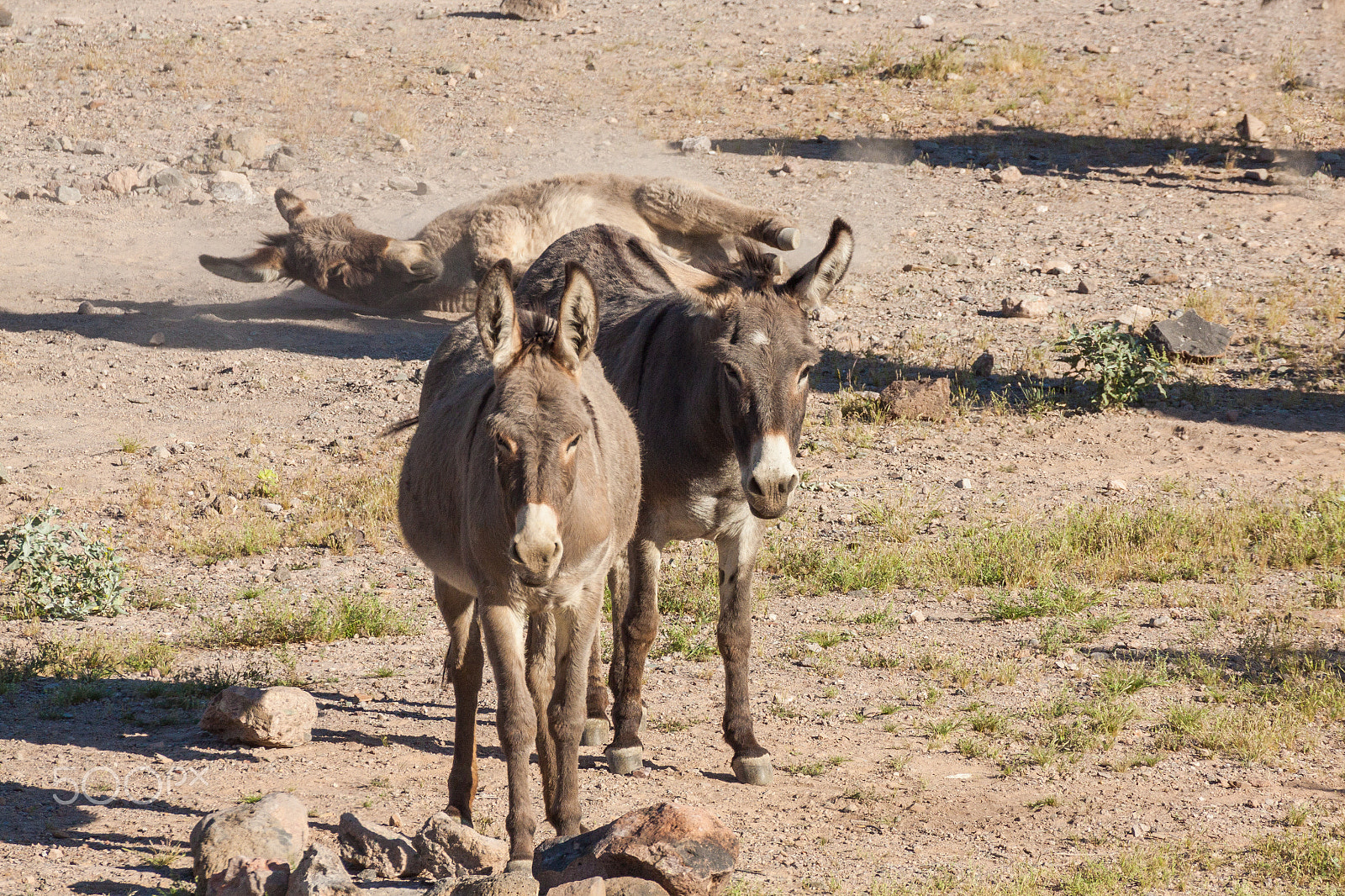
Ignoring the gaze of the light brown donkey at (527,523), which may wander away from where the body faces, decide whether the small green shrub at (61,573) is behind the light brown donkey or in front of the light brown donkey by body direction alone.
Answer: behind

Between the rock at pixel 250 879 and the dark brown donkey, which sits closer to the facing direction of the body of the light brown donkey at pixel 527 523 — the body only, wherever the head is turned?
the rock

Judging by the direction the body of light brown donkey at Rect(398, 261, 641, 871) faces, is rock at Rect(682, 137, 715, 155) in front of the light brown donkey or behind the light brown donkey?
behind

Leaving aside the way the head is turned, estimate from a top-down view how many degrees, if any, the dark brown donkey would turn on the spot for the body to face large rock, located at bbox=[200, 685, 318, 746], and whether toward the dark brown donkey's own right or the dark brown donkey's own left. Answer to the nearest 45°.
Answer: approximately 135° to the dark brown donkey's own right

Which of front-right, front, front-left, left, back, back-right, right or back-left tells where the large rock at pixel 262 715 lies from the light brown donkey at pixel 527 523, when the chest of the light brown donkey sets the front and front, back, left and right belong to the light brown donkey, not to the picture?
back-right

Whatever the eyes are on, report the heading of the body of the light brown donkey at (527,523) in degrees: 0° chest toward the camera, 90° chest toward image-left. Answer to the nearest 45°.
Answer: approximately 0°

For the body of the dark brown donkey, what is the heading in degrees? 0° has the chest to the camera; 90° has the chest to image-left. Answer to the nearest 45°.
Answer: approximately 315°

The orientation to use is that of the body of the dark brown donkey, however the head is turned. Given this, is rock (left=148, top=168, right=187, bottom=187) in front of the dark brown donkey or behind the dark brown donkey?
behind
